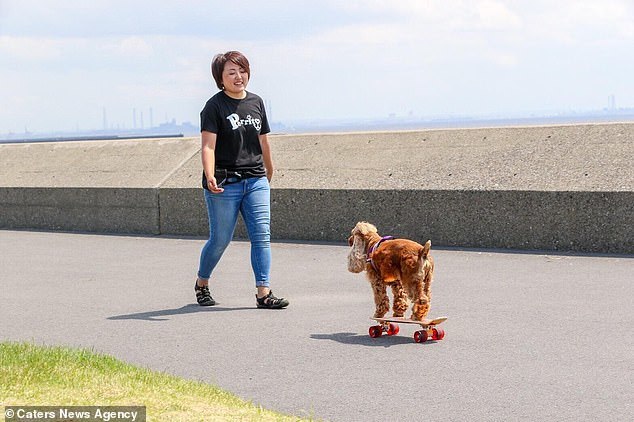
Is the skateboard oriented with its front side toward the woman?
yes

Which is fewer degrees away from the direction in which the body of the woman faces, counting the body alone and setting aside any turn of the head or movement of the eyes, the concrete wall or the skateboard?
the skateboard

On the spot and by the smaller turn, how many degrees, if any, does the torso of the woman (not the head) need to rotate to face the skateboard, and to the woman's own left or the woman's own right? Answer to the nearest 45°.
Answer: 0° — they already face it

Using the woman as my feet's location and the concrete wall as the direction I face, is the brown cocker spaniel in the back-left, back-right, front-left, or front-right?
back-right

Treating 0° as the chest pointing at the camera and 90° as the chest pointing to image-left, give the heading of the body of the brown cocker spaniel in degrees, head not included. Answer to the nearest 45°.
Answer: approximately 135°

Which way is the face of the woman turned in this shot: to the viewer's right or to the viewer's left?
to the viewer's right

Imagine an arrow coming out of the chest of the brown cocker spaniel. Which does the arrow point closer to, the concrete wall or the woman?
the woman

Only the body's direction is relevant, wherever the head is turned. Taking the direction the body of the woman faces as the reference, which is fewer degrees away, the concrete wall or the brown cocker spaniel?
the brown cocker spaniel

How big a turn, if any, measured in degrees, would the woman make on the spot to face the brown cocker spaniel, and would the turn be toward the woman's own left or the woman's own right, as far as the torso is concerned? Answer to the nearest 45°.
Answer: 0° — they already face it
